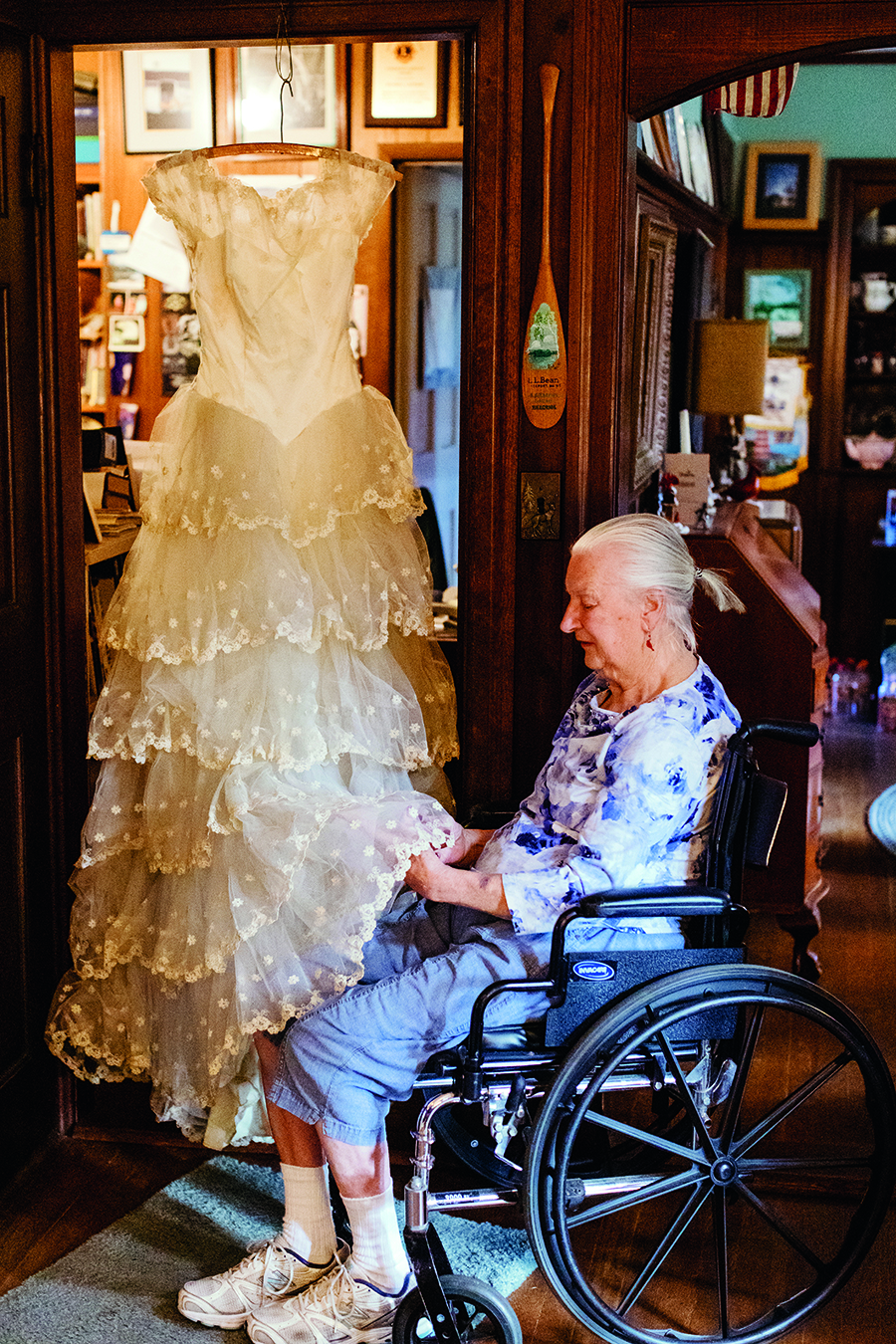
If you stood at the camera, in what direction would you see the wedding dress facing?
facing the viewer

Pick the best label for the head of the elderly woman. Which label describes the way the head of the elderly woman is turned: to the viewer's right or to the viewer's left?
to the viewer's left

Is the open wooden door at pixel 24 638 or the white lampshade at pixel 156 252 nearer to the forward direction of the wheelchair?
the open wooden door

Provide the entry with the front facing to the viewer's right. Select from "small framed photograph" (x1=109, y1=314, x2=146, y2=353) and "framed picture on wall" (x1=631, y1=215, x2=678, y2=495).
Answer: the framed picture on wall

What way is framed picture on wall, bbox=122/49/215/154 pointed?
toward the camera

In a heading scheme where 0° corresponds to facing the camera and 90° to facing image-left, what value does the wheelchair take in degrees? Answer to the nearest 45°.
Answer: approximately 90°

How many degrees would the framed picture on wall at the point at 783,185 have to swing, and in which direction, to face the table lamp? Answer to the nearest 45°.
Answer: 0° — it already faces it

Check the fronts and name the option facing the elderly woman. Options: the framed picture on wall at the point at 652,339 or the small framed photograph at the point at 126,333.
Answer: the small framed photograph

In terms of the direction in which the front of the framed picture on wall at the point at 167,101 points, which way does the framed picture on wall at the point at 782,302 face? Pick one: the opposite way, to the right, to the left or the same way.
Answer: the same way

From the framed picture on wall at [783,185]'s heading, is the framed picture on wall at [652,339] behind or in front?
in front

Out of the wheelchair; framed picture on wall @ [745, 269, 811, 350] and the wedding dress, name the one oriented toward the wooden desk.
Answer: the framed picture on wall

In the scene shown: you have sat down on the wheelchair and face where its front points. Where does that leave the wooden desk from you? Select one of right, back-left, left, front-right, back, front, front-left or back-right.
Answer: right

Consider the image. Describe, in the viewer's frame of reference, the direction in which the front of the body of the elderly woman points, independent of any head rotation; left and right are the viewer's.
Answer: facing to the left of the viewer

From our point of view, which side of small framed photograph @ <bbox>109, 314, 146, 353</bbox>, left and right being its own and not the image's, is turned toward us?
front

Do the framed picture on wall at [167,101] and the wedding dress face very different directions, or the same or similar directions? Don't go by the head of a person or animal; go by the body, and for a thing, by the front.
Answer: same or similar directions

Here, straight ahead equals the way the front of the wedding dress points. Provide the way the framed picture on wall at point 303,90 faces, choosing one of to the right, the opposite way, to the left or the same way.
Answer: the same way
